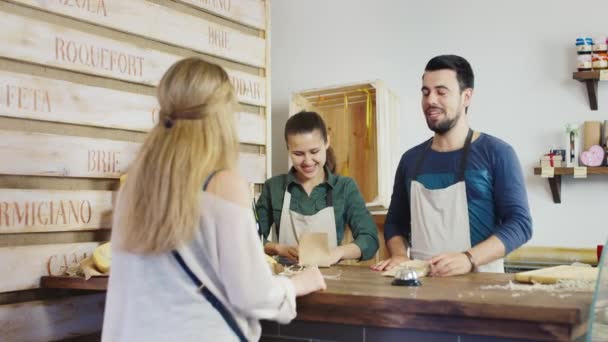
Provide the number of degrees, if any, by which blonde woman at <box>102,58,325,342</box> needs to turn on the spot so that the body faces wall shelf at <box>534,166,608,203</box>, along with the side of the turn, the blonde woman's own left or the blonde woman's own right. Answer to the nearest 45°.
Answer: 0° — they already face it

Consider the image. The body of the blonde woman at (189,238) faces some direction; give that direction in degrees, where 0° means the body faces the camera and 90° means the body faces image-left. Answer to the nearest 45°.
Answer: approximately 225°

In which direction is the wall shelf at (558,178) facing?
toward the camera

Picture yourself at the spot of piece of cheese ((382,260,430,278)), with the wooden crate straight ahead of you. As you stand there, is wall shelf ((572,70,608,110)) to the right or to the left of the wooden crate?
right

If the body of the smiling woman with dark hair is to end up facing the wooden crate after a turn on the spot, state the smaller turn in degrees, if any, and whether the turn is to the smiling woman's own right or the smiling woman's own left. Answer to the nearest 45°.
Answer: approximately 180°

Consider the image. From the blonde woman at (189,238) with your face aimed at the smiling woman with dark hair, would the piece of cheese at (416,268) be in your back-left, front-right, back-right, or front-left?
front-right

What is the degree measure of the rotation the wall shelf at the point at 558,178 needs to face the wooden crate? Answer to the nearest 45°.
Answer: approximately 90° to its right

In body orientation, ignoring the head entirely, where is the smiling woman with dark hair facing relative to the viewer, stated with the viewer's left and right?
facing the viewer

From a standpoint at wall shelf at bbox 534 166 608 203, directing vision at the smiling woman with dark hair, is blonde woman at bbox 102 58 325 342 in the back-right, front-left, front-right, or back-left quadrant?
front-left

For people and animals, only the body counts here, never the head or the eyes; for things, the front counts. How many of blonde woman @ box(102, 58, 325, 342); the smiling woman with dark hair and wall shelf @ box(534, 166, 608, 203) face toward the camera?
2

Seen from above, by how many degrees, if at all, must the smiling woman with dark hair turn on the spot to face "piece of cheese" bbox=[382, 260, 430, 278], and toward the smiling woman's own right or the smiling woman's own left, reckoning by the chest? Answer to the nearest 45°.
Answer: approximately 45° to the smiling woman's own left

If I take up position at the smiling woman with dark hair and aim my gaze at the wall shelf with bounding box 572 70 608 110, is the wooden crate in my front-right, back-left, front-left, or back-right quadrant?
front-left

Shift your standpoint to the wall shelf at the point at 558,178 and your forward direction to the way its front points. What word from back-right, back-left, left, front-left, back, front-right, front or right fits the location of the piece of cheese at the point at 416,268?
front

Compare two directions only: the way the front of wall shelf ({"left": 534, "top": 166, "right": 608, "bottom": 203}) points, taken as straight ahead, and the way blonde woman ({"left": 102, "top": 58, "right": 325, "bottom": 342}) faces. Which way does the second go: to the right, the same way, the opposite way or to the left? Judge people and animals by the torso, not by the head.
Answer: the opposite way

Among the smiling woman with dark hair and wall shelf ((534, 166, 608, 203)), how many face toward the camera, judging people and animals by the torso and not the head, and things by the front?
2

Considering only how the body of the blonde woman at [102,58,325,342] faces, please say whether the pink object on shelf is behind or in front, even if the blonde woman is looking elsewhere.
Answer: in front

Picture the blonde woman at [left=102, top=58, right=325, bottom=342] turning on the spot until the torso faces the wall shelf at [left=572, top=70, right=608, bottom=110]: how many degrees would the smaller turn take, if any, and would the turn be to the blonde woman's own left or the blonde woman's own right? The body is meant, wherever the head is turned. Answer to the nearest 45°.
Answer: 0° — they already face it

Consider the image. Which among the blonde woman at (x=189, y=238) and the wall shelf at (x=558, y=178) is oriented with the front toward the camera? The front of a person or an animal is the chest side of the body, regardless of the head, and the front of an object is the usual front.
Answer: the wall shelf
